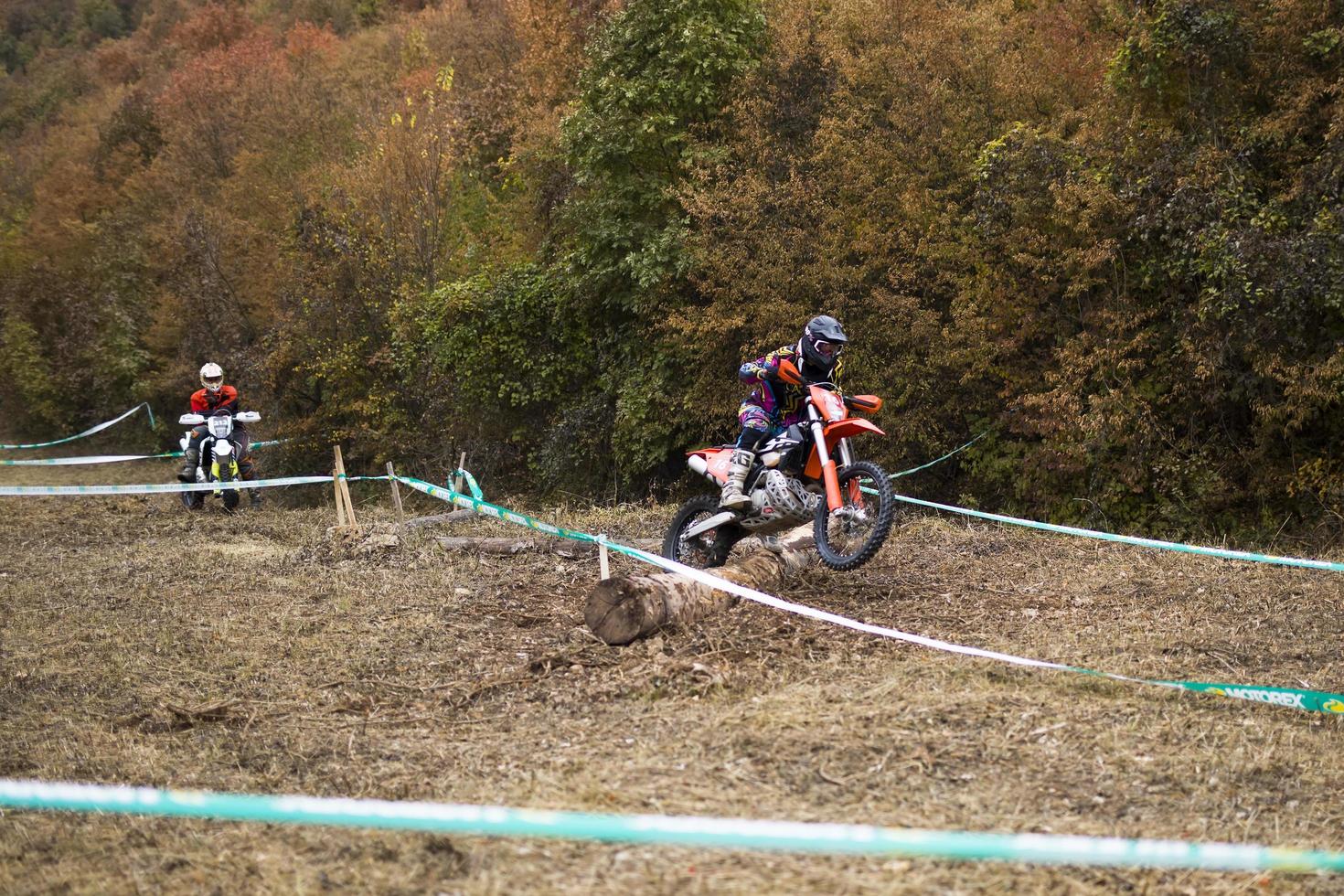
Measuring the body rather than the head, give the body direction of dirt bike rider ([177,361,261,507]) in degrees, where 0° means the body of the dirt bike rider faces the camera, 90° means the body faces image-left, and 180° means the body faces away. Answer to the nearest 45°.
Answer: approximately 0°

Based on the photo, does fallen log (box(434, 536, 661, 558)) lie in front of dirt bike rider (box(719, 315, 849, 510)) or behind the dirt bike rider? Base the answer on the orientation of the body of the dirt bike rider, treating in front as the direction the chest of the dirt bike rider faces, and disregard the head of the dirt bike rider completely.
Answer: behind

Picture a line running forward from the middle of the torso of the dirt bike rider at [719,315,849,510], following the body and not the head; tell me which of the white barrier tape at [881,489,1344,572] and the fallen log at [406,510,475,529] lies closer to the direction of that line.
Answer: the white barrier tape

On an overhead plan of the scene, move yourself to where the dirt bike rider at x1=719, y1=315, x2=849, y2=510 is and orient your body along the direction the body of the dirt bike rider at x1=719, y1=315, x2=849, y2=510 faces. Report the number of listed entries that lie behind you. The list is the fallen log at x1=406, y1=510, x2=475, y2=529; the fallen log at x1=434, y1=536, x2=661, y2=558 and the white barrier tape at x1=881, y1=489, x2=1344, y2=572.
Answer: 2

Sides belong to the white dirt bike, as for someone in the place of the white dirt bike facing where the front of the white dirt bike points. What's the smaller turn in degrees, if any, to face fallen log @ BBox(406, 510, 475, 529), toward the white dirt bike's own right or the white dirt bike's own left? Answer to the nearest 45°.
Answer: approximately 45° to the white dirt bike's own left

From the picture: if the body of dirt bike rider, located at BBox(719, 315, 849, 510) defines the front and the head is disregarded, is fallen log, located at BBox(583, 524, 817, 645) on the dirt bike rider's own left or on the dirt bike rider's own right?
on the dirt bike rider's own right

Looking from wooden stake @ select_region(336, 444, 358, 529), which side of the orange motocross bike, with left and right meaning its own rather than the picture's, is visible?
back

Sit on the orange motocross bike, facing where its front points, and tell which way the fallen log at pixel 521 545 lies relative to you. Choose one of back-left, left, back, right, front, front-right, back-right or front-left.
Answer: back

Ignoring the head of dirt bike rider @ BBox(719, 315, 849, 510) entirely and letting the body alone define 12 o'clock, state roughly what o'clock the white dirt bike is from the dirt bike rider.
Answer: The white dirt bike is roughly at 6 o'clock from the dirt bike rider.

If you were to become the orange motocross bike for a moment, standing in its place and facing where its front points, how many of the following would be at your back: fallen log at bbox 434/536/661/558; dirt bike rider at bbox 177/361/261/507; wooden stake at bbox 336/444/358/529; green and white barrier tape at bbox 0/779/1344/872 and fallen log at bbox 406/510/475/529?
4

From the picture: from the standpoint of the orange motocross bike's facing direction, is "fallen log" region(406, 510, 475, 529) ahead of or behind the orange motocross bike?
behind

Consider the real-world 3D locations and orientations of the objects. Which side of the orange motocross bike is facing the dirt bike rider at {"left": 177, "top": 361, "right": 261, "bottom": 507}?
back
